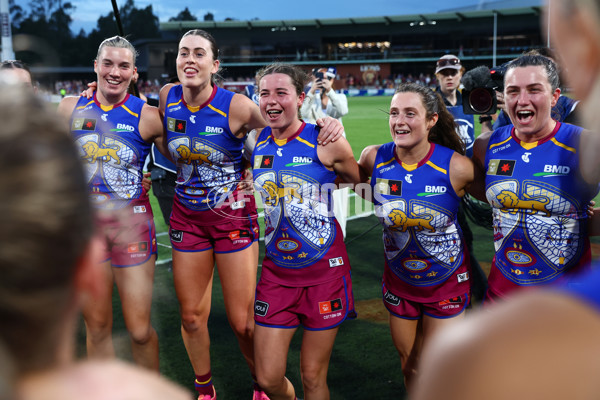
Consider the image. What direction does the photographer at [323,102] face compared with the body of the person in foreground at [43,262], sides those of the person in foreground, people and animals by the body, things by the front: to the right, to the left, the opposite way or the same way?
the opposite way

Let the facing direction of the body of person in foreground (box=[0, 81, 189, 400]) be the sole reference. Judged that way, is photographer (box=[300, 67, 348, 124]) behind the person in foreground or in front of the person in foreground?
in front

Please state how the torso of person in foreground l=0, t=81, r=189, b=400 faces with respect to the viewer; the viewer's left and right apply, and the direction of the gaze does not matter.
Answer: facing away from the viewer

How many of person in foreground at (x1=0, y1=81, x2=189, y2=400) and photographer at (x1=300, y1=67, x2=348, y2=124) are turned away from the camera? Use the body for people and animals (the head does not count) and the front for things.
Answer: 1

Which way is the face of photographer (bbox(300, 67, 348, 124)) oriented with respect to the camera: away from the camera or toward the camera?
toward the camera

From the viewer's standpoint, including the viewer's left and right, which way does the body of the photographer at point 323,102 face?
facing the viewer

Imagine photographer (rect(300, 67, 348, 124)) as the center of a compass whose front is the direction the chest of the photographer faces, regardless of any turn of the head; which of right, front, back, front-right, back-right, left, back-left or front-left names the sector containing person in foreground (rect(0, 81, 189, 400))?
front

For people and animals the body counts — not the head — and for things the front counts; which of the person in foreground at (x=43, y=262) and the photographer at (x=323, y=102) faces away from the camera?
the person in foreground
